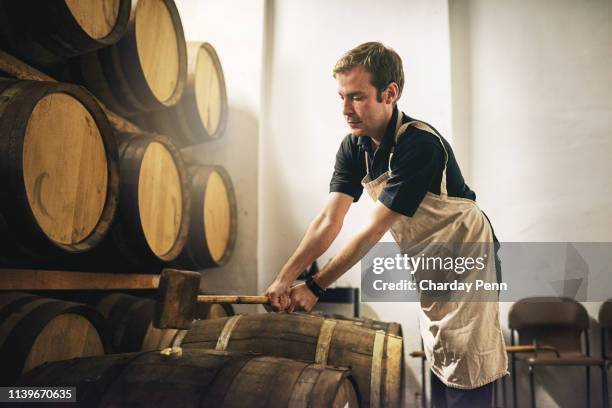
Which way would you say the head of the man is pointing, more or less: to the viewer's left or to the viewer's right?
to the viewer's left

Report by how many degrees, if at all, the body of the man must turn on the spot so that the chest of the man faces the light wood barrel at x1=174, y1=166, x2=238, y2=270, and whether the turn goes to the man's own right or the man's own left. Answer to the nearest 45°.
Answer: approximately 90° to the man's own right

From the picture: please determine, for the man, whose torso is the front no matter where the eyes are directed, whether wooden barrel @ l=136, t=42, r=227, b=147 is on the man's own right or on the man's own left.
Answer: on the man's own right

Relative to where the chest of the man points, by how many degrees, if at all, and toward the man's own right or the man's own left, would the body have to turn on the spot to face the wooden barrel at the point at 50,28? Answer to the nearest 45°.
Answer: approximately 45° to the man's own right

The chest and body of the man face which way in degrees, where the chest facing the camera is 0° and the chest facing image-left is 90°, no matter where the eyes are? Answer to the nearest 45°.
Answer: approximately 45°

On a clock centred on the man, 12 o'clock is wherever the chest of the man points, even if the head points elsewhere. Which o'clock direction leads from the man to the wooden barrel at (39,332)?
The wooden barrel is roughly at 1 o'clock from the man.
